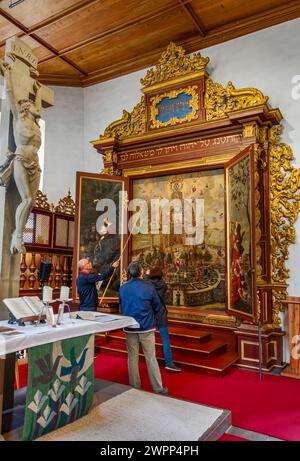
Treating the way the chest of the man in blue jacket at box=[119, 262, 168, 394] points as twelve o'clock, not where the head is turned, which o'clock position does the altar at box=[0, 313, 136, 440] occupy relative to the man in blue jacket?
The altar is roughly at 7 o'clock from the man in blue jacket.

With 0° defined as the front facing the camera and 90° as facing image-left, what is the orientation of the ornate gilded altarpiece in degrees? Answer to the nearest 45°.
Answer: approximately 45°

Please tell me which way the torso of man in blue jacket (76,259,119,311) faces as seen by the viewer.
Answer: to the viewer's right

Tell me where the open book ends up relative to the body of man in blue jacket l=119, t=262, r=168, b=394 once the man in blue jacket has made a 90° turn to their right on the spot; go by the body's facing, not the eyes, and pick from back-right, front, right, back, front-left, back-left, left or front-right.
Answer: back-right

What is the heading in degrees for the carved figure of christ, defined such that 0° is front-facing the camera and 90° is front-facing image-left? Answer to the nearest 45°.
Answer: approximately 315°

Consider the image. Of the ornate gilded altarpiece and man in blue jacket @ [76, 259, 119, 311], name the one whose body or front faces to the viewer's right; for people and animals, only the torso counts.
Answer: the man in blue jacket

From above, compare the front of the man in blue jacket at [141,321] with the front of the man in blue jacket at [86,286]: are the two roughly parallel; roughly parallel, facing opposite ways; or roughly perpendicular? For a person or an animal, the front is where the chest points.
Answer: roughly perpendicular

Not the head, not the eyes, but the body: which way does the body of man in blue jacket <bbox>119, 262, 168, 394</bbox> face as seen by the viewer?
away from the camera
